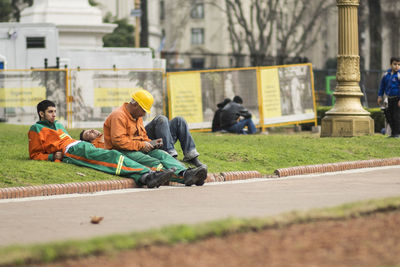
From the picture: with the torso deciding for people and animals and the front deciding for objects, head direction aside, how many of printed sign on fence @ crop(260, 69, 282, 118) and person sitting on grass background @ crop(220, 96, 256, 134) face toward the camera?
1

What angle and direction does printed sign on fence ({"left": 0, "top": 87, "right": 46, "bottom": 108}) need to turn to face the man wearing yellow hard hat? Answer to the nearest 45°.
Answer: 0° — it already faces them

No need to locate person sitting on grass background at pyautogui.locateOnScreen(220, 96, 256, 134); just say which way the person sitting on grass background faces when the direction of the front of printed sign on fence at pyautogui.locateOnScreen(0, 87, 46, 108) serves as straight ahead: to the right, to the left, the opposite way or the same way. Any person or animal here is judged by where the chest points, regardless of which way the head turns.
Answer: to the left

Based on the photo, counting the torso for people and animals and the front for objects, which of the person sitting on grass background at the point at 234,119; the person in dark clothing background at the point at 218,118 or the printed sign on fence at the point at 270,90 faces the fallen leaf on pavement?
the printed sign on fence

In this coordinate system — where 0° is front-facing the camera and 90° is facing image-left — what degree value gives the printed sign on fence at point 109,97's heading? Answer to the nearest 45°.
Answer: approximately 0°

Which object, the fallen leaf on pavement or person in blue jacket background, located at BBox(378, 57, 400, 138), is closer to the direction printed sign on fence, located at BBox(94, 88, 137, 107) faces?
the fallen leaf on pavement

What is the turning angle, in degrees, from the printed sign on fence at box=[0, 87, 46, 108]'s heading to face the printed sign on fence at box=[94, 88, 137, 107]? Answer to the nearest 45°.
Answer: approximately 90° to its left

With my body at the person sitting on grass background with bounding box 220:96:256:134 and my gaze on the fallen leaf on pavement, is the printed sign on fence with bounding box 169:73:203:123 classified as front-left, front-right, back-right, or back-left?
back-right

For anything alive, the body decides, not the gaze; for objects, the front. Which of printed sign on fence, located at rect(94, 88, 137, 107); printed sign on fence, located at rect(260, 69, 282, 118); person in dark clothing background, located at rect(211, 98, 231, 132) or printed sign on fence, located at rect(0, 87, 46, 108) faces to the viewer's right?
the person in dark clothing background

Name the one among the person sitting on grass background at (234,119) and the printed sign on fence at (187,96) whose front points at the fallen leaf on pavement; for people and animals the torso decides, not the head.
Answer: the printed sign on fence
